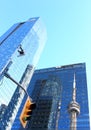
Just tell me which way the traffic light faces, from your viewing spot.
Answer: facing the viewer and to the right of the viewer
